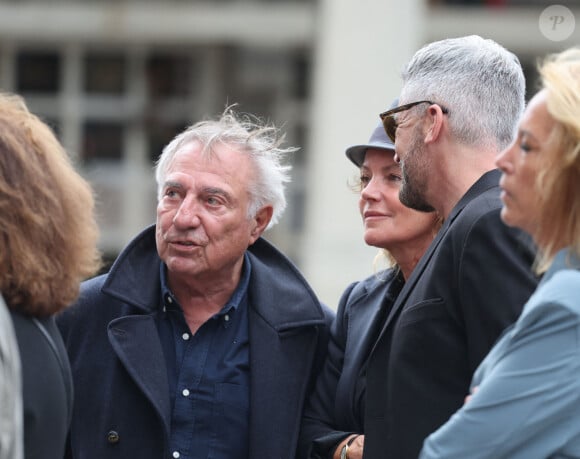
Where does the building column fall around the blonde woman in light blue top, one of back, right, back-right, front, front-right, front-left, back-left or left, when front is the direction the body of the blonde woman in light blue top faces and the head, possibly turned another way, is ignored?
right

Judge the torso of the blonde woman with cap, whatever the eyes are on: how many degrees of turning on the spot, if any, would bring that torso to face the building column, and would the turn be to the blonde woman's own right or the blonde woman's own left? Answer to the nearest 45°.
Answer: approximately 135° to the blonde woman's own right

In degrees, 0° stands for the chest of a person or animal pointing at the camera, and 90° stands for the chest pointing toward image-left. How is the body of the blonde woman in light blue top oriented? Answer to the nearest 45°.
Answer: approximately 90°

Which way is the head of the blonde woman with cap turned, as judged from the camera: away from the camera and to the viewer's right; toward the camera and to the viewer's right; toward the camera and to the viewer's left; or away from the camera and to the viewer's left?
toward the camera and to the viewer's left

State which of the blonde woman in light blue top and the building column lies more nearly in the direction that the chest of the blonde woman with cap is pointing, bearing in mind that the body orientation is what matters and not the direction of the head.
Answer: the blonde woman in light blue top

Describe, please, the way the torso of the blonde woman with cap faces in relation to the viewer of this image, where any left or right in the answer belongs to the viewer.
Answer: facing the viewer and to the left of the viewer

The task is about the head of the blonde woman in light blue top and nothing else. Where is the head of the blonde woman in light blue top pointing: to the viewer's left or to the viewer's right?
to the viewer's left

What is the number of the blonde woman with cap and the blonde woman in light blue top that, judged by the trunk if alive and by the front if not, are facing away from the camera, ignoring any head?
0
